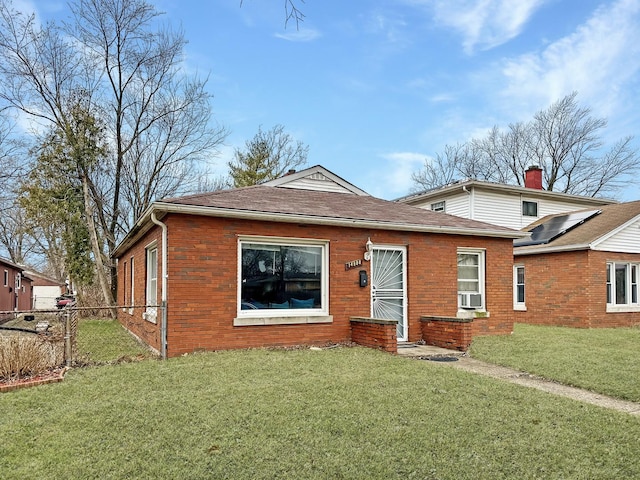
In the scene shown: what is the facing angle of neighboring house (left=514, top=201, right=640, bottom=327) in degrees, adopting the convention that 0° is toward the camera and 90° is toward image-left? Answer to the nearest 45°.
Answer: approximately 315°

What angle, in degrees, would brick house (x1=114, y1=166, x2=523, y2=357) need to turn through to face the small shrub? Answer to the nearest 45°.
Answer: approximately 90° to its right

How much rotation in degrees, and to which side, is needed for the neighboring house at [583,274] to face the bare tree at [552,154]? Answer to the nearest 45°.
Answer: approximately 135° to its left

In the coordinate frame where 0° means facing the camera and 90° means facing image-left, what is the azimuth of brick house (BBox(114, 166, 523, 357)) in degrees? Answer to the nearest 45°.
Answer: approximately 315°
